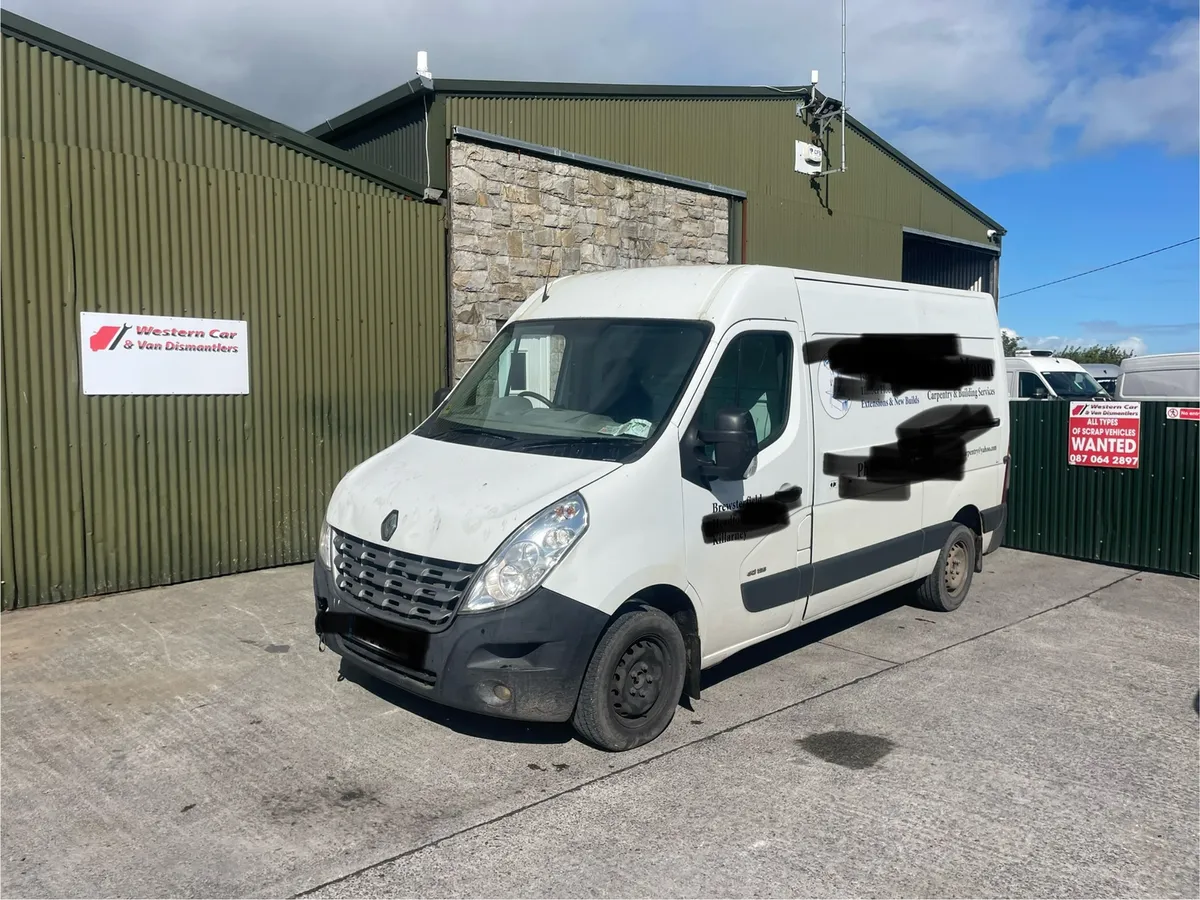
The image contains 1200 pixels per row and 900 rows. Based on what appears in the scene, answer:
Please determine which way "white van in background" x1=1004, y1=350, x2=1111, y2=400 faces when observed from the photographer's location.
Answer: facing the viewer and to the right of the viewer

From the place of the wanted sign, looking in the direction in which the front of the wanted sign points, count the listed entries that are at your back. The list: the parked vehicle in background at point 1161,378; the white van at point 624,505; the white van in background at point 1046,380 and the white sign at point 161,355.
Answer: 2

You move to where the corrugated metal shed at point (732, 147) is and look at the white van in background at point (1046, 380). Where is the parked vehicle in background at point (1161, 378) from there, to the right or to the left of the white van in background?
right

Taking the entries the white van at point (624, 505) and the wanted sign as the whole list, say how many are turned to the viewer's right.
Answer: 0

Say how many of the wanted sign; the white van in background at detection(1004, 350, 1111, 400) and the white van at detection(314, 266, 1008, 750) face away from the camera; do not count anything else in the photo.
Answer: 0

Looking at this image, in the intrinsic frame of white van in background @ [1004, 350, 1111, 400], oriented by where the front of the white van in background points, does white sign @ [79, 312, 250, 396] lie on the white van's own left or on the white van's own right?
on the white van's own right

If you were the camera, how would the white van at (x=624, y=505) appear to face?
facing the viewer and to the left of the viewer

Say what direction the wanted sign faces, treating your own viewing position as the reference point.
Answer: facing the viewer

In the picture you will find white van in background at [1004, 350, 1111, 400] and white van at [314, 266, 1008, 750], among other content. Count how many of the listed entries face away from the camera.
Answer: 0

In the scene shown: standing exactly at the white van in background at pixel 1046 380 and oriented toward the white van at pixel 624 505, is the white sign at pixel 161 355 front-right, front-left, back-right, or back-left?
front-right

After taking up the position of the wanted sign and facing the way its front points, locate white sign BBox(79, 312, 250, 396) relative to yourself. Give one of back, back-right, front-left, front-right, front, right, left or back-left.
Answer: front-right

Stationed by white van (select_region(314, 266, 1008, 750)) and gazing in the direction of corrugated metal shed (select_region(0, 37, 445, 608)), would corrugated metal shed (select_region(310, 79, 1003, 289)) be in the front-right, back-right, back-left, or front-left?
front-right

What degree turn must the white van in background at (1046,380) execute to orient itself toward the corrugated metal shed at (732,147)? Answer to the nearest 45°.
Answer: approximately 90° to its right

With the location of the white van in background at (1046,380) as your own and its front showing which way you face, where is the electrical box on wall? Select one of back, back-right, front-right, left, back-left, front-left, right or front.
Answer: right

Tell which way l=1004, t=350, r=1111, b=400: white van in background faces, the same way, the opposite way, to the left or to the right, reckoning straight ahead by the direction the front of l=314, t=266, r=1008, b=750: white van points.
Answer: to the left

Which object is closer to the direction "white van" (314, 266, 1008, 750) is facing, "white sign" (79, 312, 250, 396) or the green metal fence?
the white sign
